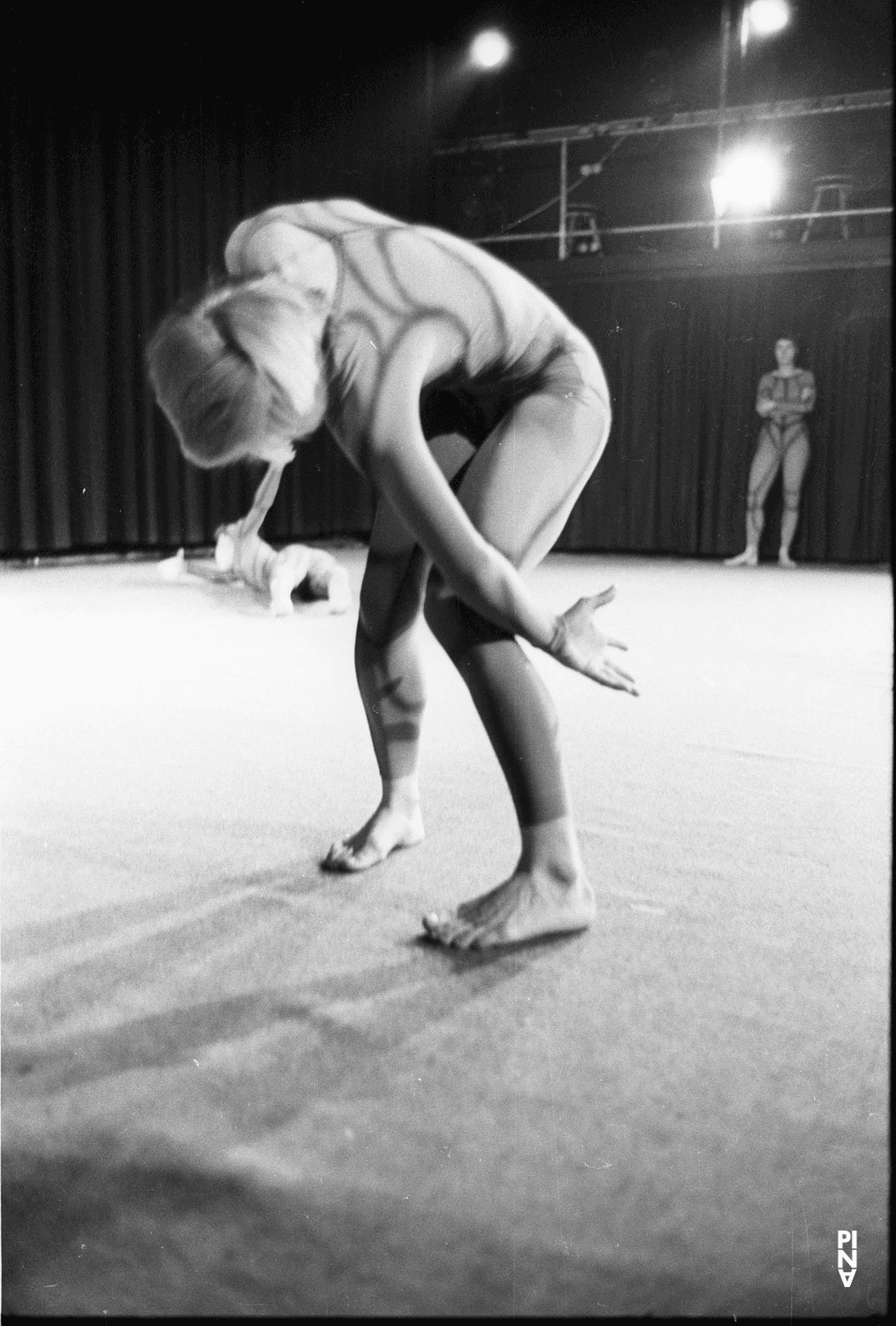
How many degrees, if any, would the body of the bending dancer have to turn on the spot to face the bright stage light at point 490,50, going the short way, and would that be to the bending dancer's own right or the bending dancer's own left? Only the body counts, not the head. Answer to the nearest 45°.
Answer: approximately 135° to the bending dancer's own right

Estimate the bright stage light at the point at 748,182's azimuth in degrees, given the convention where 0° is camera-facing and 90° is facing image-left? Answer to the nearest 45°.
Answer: approximately 0°

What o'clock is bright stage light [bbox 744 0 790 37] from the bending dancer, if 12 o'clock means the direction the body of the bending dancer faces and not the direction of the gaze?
The bright stage light is roughly at 5 o'clock from the bending dancer.

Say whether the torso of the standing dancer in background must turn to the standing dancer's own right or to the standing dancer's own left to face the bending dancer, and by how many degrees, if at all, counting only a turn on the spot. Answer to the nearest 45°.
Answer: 0° — they already face them

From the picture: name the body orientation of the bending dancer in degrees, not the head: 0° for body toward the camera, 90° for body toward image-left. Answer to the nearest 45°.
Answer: approximately 45°

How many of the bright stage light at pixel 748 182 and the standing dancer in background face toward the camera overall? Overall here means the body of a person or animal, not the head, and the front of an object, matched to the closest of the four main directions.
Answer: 2
